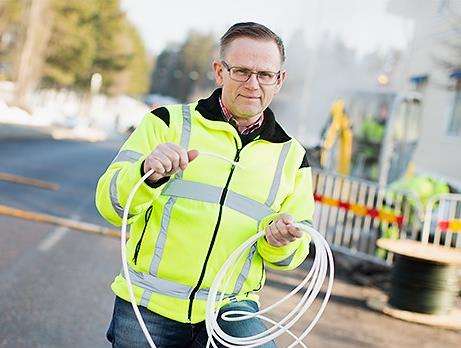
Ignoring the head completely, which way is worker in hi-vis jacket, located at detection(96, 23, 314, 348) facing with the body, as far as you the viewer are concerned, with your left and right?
facing the viewer

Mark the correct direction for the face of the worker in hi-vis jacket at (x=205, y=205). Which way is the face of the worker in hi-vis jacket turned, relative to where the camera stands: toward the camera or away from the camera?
toward the camera

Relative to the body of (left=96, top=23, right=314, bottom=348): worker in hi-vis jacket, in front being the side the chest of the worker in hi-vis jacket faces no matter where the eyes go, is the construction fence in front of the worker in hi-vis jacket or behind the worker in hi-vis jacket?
behind
